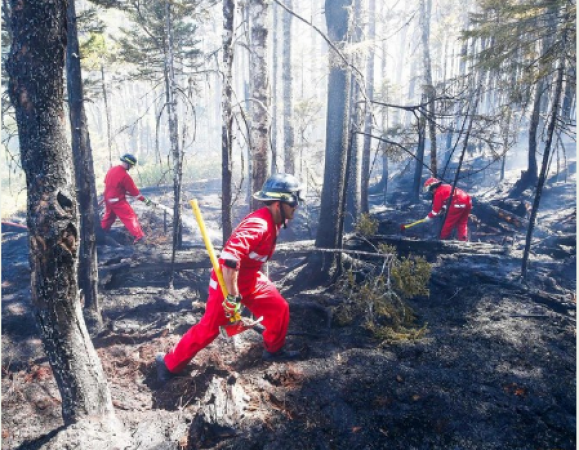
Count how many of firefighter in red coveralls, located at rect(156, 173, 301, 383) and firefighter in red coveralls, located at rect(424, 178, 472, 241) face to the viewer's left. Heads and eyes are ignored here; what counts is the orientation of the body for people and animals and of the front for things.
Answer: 1

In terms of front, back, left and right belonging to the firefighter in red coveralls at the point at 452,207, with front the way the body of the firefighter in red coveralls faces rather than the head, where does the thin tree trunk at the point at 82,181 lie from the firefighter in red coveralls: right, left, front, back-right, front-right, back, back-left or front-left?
front-left

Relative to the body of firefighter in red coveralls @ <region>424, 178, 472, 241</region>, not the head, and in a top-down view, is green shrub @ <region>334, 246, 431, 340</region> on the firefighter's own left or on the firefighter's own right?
on the firefighter's own left

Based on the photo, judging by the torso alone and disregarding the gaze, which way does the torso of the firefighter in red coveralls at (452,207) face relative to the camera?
to the viewer's left

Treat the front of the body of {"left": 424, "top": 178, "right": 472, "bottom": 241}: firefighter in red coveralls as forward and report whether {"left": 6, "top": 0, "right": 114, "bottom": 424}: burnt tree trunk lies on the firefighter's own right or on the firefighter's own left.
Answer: on the firefighter's own left

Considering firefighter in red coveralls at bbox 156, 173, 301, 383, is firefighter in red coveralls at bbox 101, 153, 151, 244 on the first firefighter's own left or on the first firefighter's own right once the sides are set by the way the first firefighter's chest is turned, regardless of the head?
on the first firefighter's own left

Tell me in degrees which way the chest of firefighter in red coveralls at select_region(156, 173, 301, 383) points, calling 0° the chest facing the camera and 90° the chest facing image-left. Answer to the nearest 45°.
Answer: approximately 270°

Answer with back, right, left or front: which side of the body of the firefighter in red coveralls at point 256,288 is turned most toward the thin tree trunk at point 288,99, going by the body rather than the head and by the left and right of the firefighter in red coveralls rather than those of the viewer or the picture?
left

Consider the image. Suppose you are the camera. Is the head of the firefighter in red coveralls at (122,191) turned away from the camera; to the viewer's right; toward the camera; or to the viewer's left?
to the viewer's right
